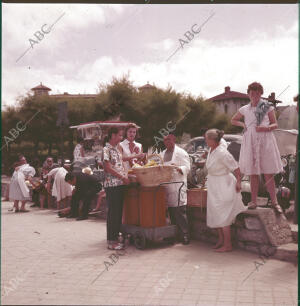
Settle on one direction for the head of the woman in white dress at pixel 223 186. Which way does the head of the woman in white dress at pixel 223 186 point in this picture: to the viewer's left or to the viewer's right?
to the viewer's left

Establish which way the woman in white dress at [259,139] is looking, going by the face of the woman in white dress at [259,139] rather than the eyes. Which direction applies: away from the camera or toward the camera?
toward the camera

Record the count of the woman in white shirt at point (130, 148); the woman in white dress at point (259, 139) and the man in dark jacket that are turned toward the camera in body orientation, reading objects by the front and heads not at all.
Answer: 2

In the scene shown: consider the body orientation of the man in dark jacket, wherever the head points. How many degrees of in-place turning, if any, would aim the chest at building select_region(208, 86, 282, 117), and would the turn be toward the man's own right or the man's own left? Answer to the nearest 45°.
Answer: approximately 45° to the man's own right

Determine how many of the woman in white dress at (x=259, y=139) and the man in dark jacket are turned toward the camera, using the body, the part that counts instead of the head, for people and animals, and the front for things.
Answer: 1

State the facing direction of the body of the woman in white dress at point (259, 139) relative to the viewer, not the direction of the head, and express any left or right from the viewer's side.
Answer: facing the viewer

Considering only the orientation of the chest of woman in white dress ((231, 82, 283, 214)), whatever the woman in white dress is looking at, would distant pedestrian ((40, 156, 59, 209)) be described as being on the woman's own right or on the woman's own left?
on the woman's own right

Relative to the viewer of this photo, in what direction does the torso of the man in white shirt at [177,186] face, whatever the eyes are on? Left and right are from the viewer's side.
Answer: facing the viewer and to the left of the viewer

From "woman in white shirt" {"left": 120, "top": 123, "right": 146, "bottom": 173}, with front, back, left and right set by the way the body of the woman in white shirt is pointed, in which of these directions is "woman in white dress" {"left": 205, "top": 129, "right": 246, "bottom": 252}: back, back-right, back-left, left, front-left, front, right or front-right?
front-left
